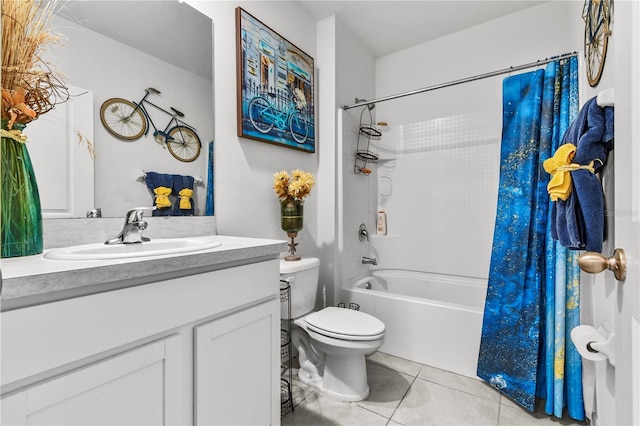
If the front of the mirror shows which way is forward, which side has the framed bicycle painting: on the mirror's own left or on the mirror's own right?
on the mirror's own left

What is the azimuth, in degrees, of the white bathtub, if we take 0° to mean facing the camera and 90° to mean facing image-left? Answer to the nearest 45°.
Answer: approximately 45°

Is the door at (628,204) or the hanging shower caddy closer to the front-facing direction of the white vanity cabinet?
the door

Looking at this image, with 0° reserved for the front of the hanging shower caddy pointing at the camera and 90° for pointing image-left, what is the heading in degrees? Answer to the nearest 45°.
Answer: approximately 315°

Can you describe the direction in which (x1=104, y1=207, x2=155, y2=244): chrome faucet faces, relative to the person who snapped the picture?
facing the viewer and to the right of the viewer

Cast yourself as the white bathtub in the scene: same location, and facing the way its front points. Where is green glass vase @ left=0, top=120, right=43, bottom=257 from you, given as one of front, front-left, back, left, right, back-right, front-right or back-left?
front
